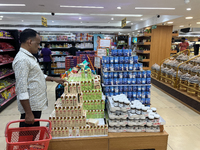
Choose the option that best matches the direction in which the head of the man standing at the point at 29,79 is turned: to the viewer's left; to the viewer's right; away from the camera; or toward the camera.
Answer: to the viewer's right

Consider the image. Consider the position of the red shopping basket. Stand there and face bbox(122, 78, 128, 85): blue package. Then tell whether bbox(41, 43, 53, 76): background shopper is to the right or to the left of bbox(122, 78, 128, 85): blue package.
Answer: left

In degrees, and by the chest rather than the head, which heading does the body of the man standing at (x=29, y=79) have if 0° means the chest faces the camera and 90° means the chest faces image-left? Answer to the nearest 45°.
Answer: approximately 270°

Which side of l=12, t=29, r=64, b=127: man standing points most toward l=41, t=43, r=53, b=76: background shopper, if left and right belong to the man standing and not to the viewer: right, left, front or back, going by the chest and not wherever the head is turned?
left
